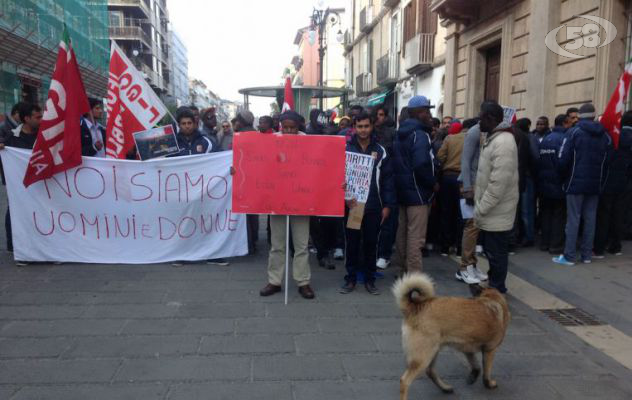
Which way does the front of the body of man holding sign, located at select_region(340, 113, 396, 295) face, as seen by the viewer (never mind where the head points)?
toward the camera

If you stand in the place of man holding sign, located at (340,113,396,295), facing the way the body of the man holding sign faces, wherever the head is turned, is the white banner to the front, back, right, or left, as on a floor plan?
right

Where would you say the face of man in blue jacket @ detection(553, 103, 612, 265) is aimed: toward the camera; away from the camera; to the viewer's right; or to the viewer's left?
away from the camera

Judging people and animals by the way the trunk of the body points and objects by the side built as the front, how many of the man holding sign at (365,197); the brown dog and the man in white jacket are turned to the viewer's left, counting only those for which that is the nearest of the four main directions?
1

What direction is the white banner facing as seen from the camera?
toward the camera

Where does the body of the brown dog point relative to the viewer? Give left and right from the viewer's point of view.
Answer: facing away from the viewer and to the right of the viewer

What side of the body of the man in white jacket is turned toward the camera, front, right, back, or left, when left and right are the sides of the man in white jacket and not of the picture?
left

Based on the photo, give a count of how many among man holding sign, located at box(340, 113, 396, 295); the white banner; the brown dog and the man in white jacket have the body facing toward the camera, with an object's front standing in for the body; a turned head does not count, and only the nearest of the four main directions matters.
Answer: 2

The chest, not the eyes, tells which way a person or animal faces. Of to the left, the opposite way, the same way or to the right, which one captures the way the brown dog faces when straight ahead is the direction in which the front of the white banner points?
to the left

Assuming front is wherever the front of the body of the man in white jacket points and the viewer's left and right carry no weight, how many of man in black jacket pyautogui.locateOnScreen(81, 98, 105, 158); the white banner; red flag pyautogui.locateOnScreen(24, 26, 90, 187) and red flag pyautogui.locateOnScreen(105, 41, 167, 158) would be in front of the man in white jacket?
4

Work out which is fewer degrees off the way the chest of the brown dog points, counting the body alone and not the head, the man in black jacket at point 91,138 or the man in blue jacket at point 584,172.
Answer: the man in blue jacket

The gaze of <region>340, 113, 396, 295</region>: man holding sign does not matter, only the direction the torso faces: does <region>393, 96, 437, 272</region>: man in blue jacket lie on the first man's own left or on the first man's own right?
on the first man's own left

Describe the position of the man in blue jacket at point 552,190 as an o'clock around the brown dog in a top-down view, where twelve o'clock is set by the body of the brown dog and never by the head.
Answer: The man in blue jacket is roughly at 11 o'clock from the brown dog.

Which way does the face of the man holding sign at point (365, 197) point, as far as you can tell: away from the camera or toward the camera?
toward the camera

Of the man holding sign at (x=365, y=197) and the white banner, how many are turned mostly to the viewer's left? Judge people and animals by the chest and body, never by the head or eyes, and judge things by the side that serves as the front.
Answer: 0

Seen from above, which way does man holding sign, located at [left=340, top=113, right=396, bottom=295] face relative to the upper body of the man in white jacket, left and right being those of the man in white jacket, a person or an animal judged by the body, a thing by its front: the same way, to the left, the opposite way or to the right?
to the left
